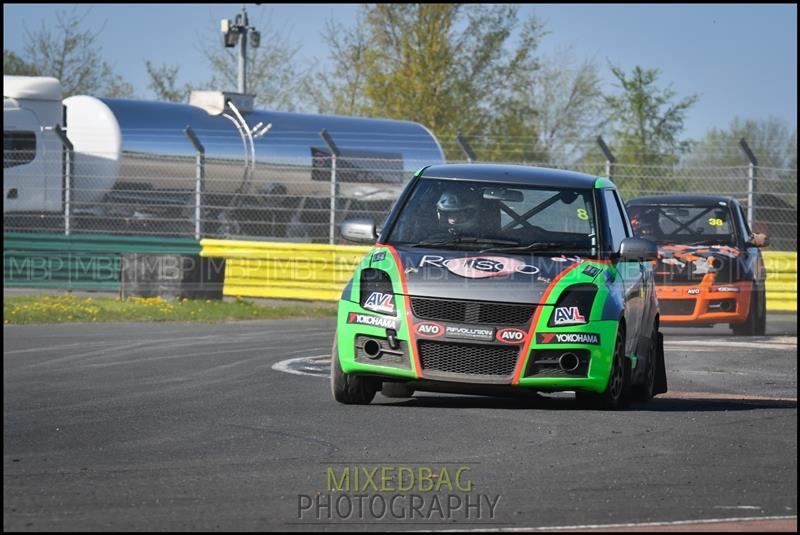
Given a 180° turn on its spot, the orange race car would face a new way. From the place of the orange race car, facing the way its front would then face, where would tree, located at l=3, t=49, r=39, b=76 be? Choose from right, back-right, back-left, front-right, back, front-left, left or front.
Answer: front-left

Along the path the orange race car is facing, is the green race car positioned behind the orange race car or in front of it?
in front

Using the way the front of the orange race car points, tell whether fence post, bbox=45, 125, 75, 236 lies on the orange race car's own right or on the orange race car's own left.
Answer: on the orange race car's own right

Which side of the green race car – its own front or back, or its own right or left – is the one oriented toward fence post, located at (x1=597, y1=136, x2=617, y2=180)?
back

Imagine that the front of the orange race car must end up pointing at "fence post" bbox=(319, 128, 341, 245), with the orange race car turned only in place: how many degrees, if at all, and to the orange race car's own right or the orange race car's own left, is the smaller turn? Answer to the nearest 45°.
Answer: approximately 135° to the orange race car's own right

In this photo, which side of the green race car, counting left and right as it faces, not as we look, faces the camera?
front

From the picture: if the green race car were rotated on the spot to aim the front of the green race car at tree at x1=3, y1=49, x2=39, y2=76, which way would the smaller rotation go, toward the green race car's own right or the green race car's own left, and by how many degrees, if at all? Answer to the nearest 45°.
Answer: approximately 135° to the green race car's own right

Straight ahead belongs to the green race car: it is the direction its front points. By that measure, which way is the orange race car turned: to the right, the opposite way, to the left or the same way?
the same way

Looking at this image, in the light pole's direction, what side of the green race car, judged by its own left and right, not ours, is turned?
back

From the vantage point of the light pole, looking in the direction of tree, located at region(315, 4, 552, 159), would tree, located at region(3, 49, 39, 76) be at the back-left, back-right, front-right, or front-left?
back-left

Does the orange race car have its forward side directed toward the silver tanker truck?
no

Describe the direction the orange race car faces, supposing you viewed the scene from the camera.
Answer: facing the viewer

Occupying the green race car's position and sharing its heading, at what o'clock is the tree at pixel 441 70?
The tree is roughly at 6 o'clock from the green race car.

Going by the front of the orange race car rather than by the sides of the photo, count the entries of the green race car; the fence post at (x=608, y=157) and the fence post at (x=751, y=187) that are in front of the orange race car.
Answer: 1

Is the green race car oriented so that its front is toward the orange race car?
no

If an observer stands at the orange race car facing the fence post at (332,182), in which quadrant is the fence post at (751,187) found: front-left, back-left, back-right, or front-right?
front-right

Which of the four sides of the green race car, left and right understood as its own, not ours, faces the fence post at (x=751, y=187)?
back

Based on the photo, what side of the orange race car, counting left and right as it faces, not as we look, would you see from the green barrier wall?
right

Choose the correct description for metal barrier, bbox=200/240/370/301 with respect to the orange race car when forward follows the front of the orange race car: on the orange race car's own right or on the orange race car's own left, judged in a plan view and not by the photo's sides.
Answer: on the orange race car's own right
